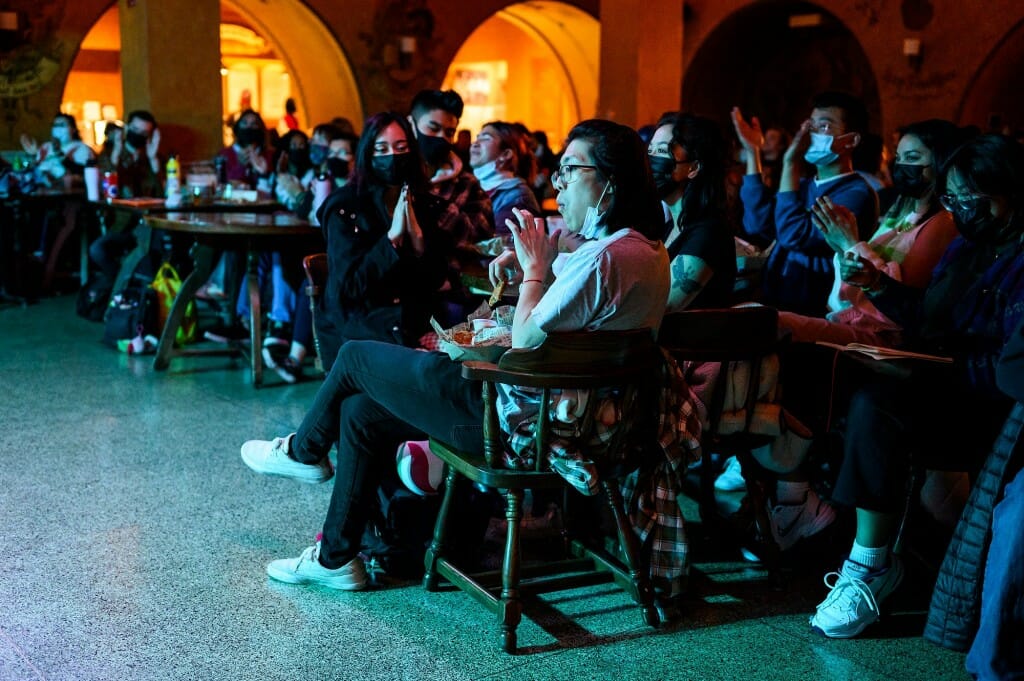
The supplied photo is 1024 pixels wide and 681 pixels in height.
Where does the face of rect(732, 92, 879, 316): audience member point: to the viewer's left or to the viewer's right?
to the viewer's left

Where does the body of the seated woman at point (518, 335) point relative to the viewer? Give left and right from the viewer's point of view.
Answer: facing to the left of the viewer

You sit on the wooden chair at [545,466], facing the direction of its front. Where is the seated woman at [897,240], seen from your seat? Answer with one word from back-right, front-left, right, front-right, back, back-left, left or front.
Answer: back

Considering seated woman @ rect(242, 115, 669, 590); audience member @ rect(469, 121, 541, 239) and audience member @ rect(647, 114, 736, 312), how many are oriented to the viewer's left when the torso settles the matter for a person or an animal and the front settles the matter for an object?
3

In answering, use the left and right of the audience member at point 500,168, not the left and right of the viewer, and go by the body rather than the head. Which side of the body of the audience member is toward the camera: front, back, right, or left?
left

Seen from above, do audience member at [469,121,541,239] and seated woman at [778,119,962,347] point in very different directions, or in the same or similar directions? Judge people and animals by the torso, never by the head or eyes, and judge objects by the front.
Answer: same or similar directions

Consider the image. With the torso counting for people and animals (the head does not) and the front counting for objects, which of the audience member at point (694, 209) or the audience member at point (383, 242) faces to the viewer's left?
the audience member at point (694, 209)

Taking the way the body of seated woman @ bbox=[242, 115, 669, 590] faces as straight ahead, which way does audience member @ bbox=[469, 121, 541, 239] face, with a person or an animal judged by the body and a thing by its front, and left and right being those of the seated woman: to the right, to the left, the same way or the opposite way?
the same way

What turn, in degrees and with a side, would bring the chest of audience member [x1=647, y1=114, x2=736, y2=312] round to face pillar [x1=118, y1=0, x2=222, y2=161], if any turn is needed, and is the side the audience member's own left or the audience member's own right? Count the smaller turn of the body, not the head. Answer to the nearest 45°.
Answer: approximately 45° to the audience member's own right

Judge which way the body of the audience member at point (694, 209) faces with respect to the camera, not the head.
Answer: to the viewer's left

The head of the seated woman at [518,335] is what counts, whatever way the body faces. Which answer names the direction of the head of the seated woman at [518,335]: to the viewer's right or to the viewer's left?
to the viewer's left

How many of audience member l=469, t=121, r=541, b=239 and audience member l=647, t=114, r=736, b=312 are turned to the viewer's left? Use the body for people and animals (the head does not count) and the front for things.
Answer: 2

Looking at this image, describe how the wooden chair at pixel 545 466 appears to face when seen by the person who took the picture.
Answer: facing the viewer and to the left of the viewer
